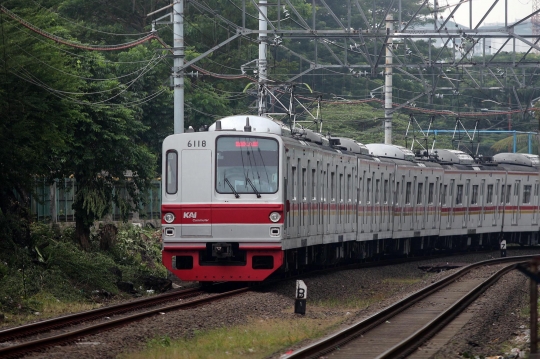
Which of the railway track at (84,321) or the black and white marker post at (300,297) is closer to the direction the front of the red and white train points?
the railway track

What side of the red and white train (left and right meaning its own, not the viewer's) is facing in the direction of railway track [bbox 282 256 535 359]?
left

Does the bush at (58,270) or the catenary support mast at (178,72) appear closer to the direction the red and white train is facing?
the bush

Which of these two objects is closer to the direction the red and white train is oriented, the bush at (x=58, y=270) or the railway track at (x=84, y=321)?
the railway track

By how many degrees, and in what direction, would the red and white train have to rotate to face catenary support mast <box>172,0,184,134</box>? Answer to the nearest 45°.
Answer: approximately 90° to its right

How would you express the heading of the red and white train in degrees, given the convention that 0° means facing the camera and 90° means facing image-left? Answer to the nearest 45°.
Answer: approximately 45°
